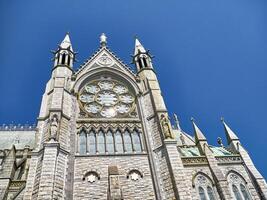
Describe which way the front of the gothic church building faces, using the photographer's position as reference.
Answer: facing the viewer
